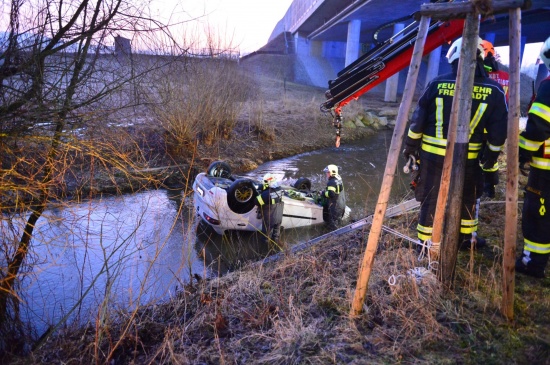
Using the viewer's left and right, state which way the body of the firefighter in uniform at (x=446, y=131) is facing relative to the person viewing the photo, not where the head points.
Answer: facing away from the viewer

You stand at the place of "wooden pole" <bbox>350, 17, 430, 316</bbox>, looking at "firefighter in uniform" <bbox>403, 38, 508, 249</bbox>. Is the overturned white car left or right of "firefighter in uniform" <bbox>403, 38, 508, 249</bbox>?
left

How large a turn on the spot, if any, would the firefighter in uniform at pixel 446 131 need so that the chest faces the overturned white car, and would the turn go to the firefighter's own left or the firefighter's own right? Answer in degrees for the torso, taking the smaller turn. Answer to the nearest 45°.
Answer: approximately 45° to the firefighter's own left

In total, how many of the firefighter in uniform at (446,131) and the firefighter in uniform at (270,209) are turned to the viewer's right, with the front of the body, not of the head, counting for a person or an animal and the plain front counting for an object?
0

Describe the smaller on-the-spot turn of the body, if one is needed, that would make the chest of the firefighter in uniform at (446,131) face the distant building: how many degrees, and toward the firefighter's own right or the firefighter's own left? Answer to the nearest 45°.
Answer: approximately 90° to the firefighter's own left

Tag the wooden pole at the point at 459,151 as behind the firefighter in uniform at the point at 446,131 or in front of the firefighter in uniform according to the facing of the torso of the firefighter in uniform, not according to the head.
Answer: behind

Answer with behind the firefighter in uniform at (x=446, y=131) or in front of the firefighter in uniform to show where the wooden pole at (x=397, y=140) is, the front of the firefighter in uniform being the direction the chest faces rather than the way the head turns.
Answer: behind
